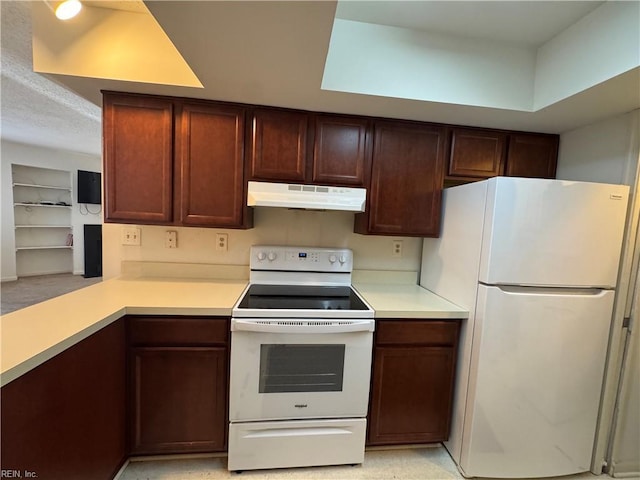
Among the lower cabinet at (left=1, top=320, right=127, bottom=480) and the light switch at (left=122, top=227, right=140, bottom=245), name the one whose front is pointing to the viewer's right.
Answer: the lower cabinet

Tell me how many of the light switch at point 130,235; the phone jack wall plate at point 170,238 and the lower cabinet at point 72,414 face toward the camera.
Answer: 2

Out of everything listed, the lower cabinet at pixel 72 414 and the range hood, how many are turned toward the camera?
1

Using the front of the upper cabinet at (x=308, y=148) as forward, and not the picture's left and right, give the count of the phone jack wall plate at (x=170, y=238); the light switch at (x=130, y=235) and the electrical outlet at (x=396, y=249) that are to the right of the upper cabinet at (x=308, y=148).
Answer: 2

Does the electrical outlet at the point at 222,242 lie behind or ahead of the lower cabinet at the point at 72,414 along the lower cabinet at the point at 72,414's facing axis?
ahead

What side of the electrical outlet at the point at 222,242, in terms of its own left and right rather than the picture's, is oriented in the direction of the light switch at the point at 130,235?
right

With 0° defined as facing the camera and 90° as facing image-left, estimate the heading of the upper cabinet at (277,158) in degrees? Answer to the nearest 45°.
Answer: approximately 0°

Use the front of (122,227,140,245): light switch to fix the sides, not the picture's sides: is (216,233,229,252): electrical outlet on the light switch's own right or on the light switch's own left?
on the light switch's own left

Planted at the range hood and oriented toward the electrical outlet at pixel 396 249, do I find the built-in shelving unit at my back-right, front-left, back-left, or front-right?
back-left

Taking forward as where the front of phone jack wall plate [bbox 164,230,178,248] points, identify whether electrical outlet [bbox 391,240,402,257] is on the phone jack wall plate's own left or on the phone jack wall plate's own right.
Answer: on the phone jack wall plate's own left
